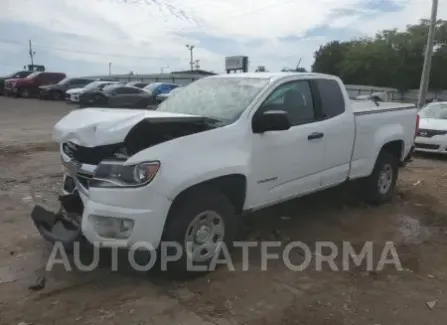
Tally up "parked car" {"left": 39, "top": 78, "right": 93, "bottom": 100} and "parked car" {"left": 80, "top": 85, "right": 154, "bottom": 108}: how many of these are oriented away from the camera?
0

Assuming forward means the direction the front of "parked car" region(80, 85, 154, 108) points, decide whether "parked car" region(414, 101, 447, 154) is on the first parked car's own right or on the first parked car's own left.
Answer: on the first parked car's own left

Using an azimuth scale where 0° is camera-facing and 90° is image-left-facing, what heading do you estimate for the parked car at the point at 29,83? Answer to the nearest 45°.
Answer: approximately 45°

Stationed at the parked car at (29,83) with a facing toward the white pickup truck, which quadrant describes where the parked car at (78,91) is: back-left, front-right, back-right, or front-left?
front-left

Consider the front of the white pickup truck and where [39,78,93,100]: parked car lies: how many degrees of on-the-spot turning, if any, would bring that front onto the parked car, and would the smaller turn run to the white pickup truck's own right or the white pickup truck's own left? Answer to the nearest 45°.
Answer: approximately 135° to the white pickup truck's own right

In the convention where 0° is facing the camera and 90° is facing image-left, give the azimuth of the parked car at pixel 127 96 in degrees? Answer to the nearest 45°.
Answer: approximately 45°
